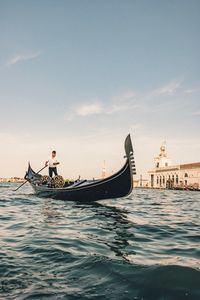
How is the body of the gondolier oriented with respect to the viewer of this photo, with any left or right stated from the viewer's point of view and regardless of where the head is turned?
facing the viewer and to the right of the viewer

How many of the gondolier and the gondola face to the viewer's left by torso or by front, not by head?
0

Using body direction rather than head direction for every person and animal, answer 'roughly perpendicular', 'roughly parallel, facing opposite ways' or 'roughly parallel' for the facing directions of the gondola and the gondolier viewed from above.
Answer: roughly parallel

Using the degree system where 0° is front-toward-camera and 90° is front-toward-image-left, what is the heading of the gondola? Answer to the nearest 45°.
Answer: approximately 315°
